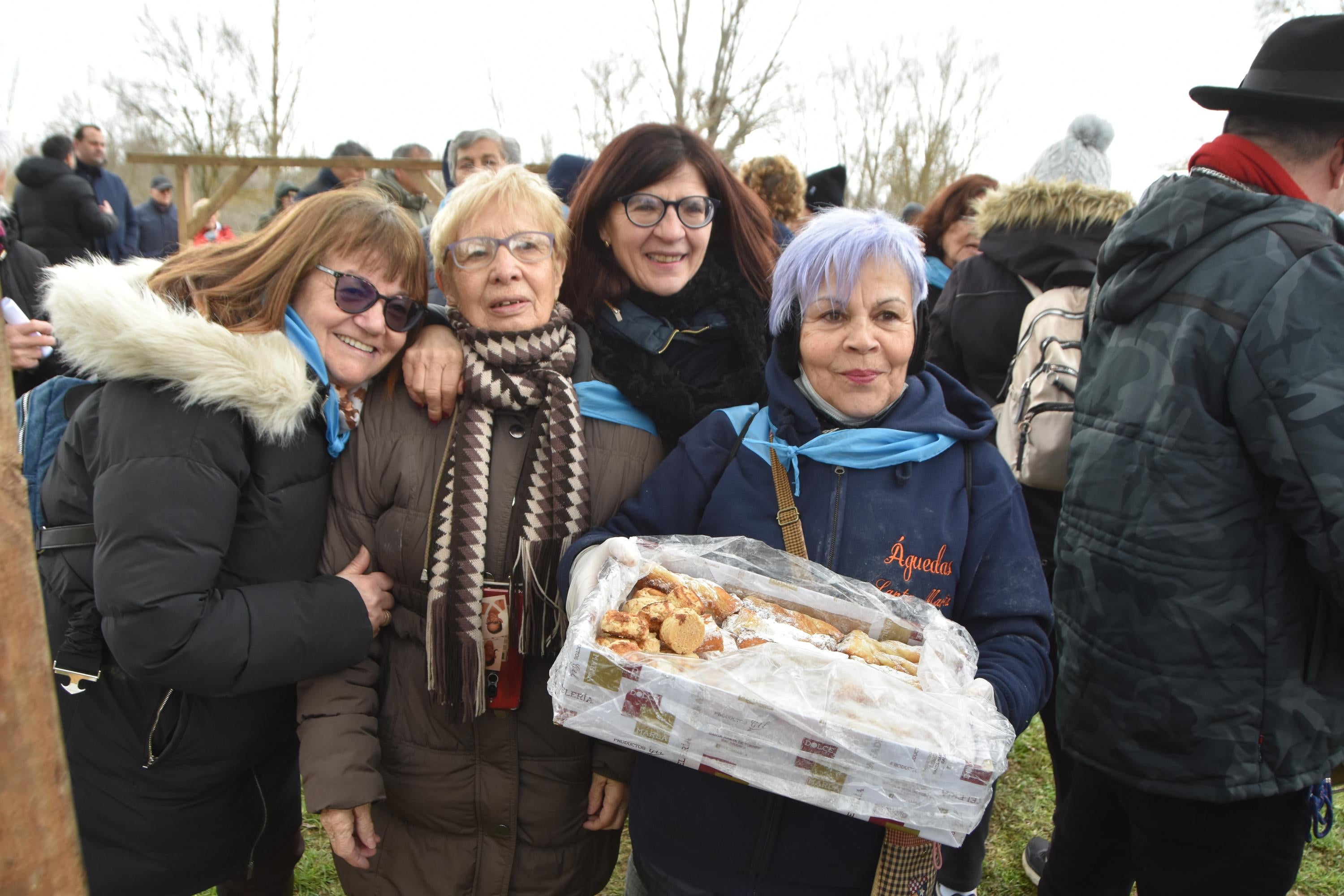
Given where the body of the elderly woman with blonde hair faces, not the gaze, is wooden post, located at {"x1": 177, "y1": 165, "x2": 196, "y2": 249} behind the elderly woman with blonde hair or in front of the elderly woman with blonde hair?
behind

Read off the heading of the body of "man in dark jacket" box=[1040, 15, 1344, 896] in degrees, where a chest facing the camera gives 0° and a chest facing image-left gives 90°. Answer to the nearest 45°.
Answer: approximately 225°

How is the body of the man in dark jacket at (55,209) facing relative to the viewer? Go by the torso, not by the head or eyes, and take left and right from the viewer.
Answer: facing away from the viewer and to the right of the viewer

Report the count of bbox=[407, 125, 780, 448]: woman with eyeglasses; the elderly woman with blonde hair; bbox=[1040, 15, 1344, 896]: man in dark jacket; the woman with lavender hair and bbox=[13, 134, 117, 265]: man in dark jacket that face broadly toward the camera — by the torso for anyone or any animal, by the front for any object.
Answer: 3

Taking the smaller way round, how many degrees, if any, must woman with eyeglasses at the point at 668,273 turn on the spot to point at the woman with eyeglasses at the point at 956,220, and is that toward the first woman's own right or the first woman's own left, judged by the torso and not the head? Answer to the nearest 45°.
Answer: approximately 135° to the first woman's own left

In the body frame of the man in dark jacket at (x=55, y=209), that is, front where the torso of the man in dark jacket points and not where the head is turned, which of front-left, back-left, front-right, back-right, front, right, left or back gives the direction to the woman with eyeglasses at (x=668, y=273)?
back-right

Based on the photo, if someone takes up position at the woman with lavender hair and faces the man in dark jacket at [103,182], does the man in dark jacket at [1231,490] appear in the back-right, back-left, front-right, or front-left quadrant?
back-right

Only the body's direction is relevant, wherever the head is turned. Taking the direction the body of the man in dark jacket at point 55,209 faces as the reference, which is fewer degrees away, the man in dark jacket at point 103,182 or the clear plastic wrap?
the man in dark jacket

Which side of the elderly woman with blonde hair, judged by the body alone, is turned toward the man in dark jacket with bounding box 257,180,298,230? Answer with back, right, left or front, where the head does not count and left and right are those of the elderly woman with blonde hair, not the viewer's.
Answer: back

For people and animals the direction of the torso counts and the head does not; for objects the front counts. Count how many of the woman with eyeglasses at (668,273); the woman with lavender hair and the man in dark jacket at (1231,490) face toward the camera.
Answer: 2

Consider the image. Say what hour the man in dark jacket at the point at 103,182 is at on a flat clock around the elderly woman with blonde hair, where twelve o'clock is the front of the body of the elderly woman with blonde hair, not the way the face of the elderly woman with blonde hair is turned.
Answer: The man in dark jacket is roughly at 5 o'clock from the elderly woman with blonde hair.
